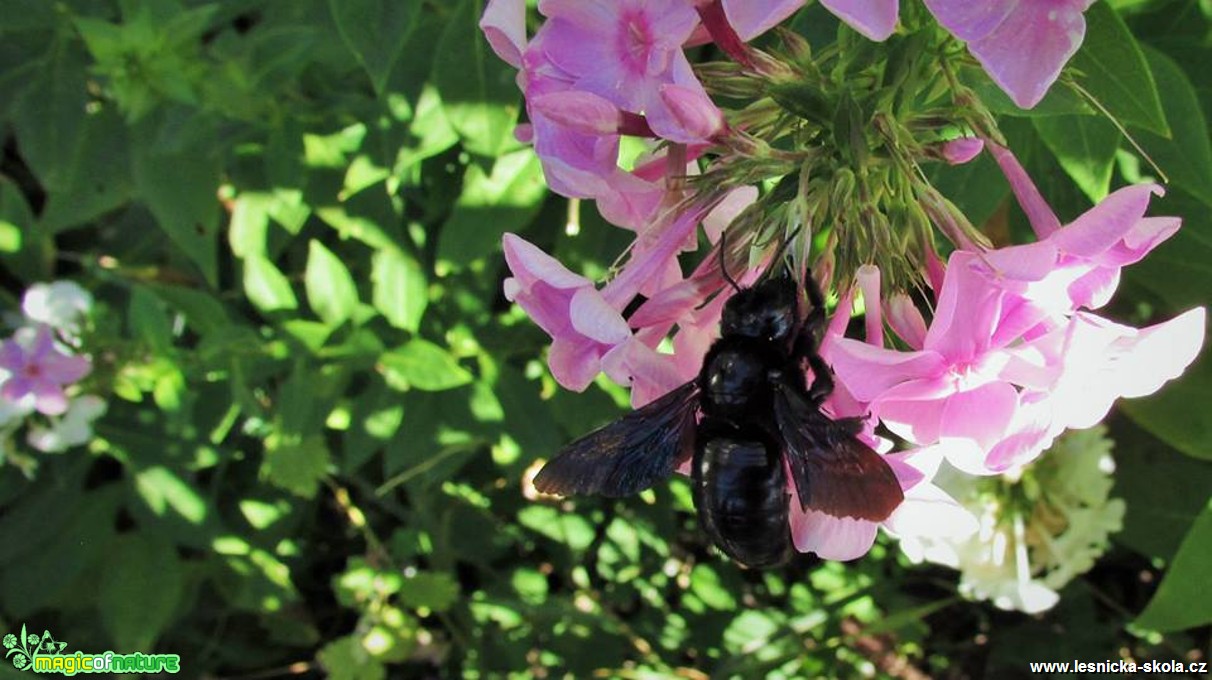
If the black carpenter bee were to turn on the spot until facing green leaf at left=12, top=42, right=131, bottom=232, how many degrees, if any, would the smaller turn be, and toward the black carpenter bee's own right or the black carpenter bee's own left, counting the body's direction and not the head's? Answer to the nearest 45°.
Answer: approximately 45° to the black carpenter bee's own left

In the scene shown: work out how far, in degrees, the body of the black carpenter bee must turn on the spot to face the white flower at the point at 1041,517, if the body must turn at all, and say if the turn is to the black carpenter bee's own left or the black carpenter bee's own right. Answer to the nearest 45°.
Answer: approximately 45° to the black carpenter bee's own right

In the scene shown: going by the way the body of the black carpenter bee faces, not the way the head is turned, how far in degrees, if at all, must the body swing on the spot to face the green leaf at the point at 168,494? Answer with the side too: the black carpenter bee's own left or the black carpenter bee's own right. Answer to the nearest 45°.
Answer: approximately 45° to the black carpenter bee's own left

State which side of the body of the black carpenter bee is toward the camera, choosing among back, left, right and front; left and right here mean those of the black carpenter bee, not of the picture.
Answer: back

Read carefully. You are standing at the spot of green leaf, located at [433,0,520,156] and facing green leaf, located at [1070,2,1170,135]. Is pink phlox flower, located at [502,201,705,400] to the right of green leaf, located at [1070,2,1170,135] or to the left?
right
